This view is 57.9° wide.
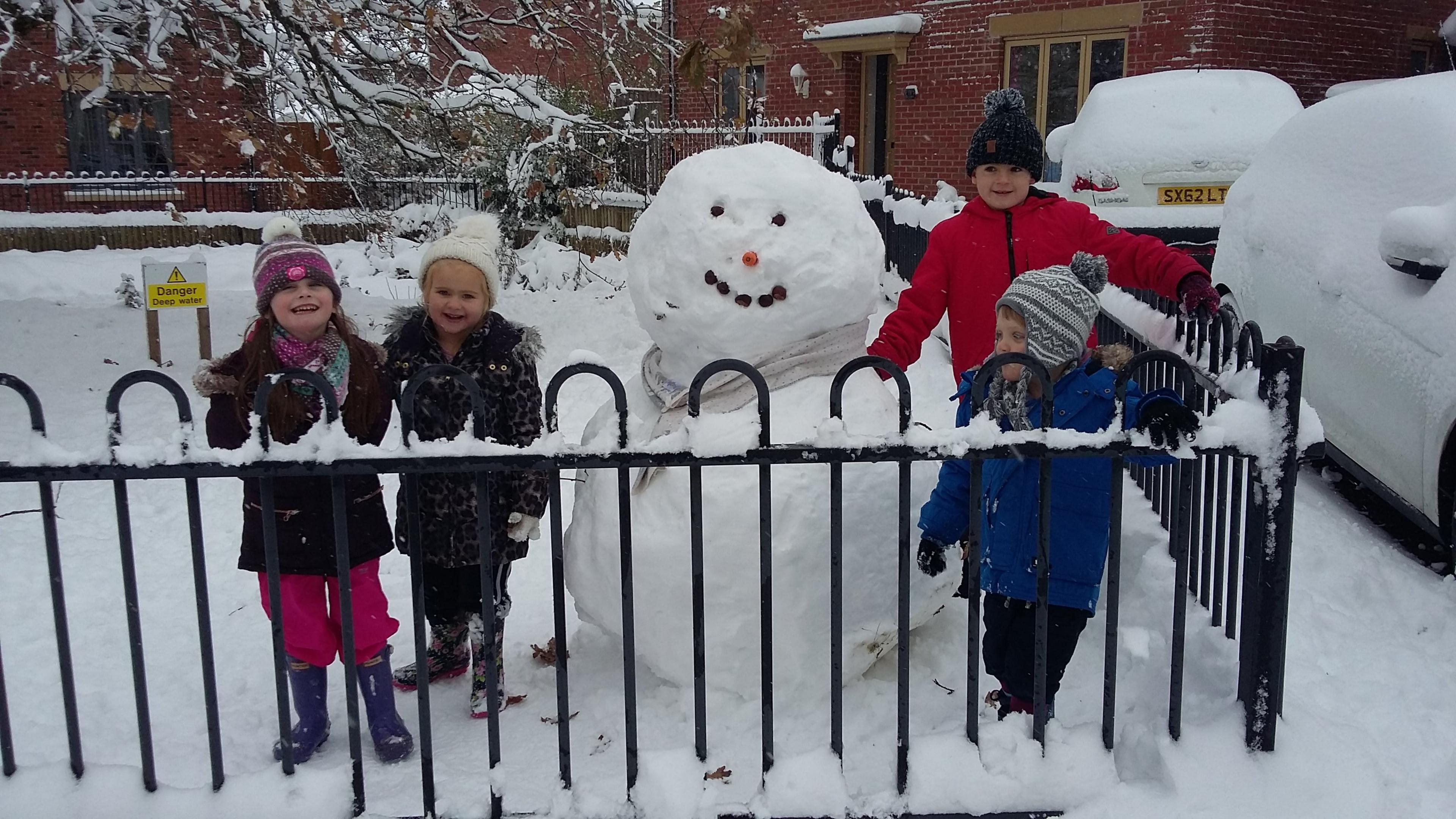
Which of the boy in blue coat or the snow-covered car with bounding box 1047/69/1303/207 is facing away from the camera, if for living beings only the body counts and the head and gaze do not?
the snow-covered car

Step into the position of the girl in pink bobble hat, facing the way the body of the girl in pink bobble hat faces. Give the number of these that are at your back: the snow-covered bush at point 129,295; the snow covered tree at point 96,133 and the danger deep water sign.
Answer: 3

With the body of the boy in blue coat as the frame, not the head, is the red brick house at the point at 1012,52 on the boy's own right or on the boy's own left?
on the boy's own right

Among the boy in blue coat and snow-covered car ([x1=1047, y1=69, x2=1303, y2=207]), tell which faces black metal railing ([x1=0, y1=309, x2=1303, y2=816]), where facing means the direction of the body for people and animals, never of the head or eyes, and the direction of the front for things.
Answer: the boy in blue coat

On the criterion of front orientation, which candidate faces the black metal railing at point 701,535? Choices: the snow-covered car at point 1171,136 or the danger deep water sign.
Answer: the danger deep water sign

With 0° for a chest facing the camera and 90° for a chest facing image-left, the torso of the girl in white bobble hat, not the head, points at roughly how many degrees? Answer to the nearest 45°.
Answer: approximately 0°

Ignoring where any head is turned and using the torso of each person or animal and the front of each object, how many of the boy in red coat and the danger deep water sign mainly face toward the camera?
2

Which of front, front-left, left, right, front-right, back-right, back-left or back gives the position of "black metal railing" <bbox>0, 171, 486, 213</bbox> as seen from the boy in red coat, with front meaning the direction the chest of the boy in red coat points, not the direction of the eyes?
back-right

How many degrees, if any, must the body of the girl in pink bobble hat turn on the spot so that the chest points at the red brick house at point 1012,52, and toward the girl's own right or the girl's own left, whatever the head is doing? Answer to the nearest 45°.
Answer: approximately 135° to the girl's own left

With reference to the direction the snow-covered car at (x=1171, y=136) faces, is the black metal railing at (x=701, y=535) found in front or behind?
behind

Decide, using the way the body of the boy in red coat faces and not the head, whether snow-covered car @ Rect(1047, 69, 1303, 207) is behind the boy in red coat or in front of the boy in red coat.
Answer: behind
